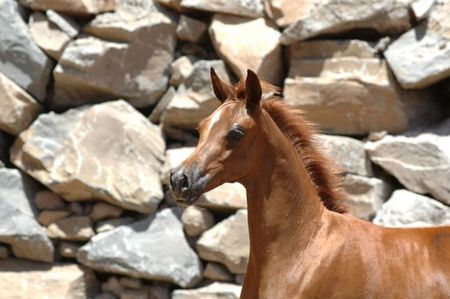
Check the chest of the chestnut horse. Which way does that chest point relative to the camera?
to the viewer's left

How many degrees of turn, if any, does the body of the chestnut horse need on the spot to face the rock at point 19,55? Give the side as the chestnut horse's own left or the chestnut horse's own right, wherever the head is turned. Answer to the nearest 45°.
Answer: approximately 45° to the chestnut horse's own right

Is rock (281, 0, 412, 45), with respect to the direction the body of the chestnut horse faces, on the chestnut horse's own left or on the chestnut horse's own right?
on the chestnut horse's own right

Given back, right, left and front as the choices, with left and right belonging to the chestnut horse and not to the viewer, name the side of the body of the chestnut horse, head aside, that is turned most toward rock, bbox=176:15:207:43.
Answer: right

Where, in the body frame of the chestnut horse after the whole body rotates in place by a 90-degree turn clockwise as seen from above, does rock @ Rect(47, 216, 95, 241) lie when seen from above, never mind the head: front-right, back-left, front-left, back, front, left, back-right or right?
front-left

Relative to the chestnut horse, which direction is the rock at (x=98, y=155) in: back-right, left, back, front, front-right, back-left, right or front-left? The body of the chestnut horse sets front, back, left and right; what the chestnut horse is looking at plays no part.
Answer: front-right

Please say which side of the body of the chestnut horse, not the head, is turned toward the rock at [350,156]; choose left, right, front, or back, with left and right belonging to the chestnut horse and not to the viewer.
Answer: right

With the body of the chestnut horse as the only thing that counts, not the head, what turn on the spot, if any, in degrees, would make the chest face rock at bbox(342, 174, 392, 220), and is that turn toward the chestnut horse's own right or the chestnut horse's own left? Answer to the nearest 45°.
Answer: approximately 90° to the chestnut horse's own right

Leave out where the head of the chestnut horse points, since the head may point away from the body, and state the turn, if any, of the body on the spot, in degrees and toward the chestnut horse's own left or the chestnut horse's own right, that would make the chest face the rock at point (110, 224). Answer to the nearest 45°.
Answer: approximately 45° to the chestnut horse's own right

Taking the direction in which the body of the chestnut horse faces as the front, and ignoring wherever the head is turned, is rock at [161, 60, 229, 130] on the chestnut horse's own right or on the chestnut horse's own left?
on the chestnut horse's own right
